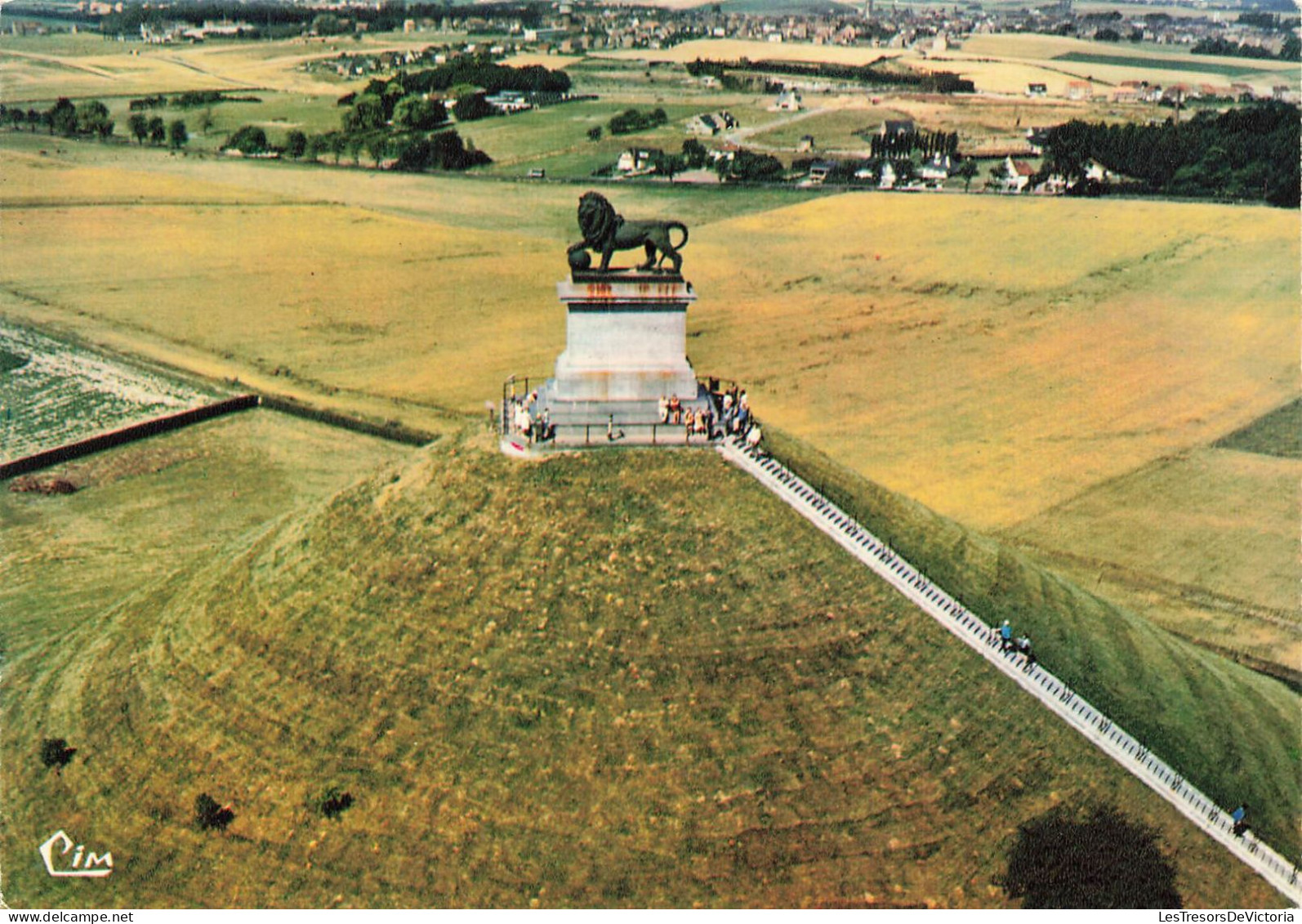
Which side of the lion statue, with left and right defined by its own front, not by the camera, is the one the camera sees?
left

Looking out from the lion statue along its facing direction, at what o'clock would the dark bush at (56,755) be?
The dark bush is roughly at 11 o'clock from the lion statue.

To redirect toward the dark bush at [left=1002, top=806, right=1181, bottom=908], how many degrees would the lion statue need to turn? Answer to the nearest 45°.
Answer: approximately 135° to its left

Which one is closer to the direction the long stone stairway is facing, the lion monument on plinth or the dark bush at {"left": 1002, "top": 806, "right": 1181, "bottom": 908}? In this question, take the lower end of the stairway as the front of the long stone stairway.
the dark bush

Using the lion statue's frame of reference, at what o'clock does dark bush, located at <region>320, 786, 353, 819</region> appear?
The dark bush is roughly at 10 o'clock from the lion statue.

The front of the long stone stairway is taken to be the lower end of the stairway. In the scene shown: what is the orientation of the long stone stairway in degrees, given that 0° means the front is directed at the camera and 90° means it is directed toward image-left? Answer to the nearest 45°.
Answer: approximately 270°

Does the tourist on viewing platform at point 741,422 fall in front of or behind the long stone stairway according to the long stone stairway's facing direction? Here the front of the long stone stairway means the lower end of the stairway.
behind

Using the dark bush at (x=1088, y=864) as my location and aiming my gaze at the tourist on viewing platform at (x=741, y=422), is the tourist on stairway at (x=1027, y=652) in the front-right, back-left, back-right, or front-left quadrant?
front-right

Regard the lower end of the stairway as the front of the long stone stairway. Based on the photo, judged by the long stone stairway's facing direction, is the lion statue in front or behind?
behind
